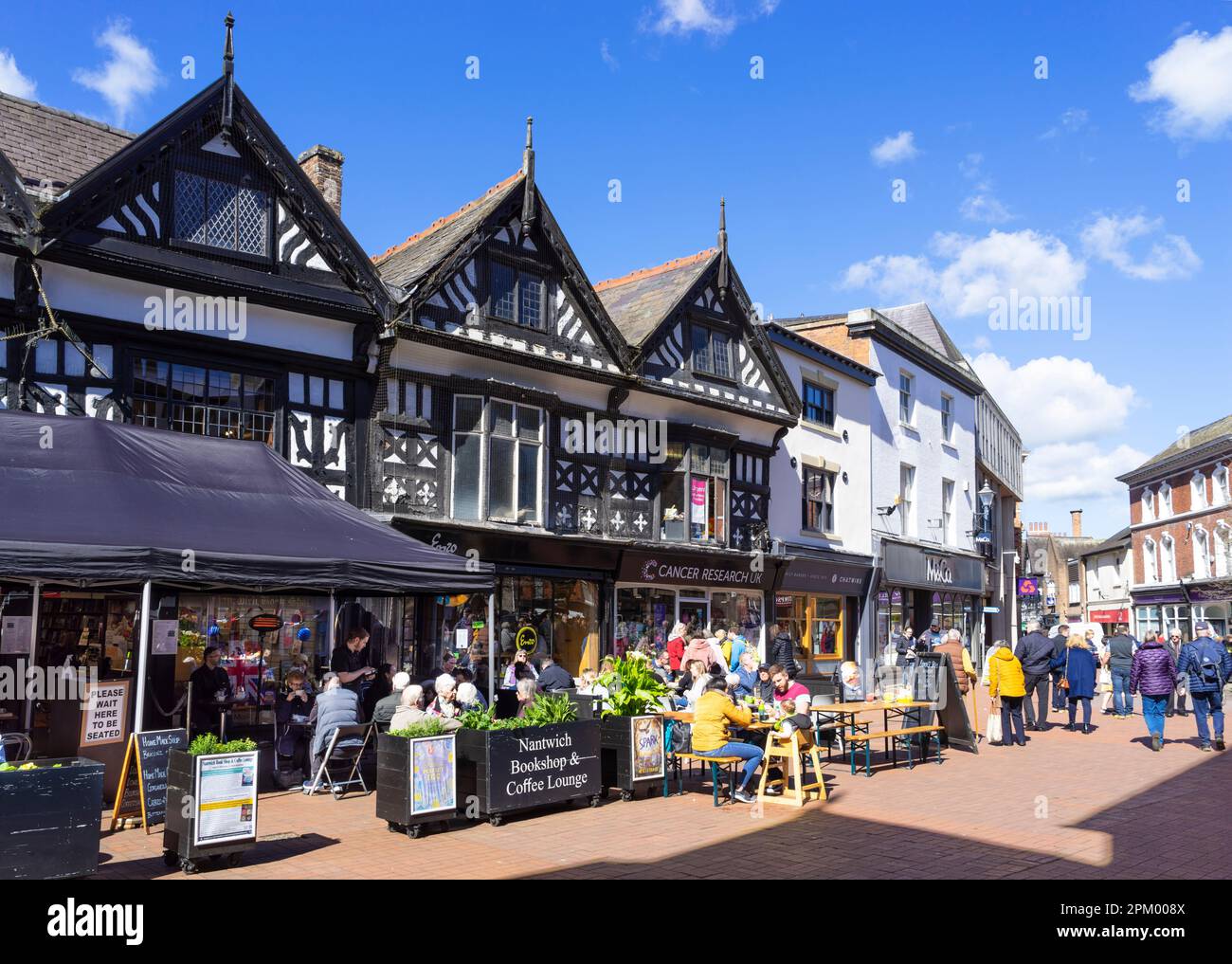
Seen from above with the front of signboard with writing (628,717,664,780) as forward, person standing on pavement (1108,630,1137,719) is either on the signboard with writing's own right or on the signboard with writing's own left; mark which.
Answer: on the signboard with writing's own left

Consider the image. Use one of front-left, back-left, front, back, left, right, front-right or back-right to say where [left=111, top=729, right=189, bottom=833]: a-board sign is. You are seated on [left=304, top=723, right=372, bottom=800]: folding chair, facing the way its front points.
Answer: left

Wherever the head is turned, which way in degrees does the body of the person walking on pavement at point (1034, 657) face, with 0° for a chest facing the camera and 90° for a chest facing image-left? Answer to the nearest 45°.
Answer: approximately 180°

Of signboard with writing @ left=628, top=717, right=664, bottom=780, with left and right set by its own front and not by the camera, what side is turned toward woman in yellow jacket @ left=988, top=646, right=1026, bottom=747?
left

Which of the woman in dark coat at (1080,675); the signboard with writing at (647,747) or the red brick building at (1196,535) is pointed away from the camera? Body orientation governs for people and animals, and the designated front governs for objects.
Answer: the woman in dark coat

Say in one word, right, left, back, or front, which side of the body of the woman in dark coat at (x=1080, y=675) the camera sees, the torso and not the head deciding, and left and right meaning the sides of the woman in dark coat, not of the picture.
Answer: back

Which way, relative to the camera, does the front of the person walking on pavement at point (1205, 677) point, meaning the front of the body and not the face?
away from the camera

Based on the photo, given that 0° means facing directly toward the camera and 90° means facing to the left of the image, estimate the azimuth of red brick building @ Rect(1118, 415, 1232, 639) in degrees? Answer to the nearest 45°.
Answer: approximately 45°
